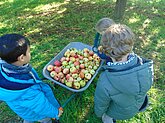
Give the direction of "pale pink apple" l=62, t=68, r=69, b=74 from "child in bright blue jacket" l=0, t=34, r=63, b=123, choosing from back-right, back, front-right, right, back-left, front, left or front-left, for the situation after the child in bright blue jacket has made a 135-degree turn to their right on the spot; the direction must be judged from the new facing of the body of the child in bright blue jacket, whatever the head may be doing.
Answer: back-left

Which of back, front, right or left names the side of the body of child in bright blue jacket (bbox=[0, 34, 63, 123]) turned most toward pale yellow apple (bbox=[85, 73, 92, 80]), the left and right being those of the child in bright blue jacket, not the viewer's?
front

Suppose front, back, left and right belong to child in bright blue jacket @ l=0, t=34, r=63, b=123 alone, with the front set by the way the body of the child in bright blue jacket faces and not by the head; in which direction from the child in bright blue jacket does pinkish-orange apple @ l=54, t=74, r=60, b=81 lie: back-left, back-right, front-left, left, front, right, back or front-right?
front

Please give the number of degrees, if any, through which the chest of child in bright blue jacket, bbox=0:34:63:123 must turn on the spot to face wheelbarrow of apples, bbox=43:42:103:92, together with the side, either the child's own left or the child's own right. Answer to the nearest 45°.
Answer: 0° — they already face it

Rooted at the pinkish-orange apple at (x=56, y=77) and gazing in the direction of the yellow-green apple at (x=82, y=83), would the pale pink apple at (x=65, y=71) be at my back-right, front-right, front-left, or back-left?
front-left

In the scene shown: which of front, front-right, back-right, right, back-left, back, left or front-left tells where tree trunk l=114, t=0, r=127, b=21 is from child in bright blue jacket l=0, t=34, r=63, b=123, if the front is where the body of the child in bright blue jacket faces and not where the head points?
front

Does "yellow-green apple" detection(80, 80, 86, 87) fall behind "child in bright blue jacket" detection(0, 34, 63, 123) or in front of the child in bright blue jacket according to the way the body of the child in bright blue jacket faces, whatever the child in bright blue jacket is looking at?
in front

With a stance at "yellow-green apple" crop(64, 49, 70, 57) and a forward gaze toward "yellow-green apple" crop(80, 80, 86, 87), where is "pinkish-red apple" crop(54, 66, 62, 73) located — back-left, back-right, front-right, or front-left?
front-right

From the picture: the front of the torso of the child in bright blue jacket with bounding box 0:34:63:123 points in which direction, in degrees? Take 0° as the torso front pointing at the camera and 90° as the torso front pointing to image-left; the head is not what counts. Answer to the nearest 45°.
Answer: approximately 225°

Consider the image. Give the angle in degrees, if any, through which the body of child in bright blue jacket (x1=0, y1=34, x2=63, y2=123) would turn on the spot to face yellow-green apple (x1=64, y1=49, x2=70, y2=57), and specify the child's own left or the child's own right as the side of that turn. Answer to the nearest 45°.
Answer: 0° — they already face it
